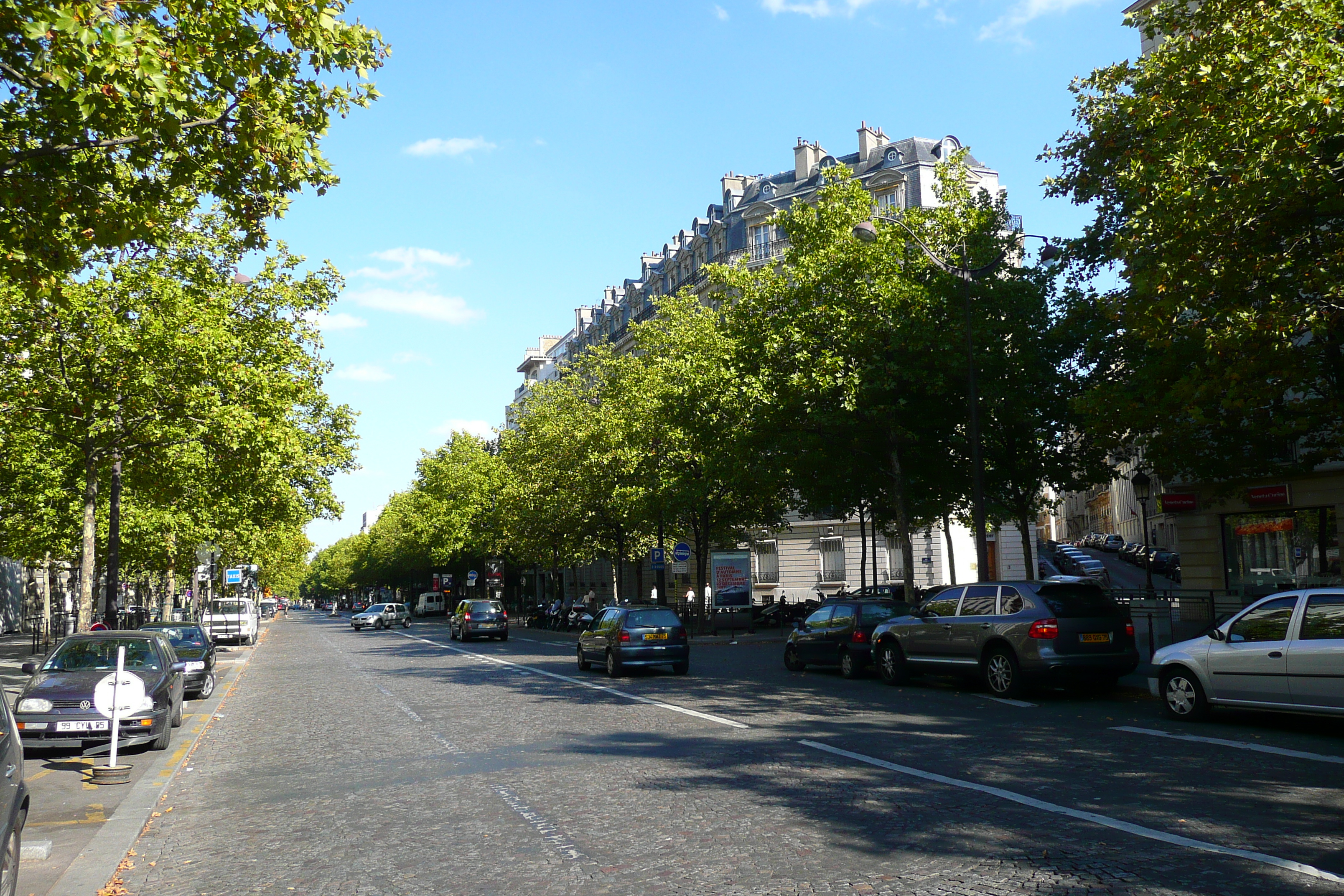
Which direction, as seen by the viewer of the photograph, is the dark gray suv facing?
facing away from the viewer and to the left of the viewer

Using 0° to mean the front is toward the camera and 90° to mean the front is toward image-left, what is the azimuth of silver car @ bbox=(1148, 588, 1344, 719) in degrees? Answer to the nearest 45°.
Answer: approximately 90°

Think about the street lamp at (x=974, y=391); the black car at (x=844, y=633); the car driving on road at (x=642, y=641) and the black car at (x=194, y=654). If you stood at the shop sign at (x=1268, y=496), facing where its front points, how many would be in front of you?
4

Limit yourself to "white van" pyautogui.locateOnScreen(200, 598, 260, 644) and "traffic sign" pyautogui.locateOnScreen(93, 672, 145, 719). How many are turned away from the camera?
1

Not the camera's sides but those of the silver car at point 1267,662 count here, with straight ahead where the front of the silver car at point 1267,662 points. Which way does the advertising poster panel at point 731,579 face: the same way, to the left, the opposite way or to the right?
to the left

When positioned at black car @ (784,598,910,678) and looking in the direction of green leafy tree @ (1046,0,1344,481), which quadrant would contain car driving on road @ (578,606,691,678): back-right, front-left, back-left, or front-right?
back-right

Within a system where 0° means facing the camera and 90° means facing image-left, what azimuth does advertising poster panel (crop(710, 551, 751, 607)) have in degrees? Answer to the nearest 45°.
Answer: approximately 0°

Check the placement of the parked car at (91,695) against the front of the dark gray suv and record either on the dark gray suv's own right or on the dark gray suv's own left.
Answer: on the dark gray suv's own left

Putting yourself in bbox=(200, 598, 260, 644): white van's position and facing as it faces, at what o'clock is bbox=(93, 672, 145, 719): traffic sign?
The traffic sign is roughly at 12 o'clock from the white van.

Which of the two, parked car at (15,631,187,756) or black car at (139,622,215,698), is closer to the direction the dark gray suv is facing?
the black car

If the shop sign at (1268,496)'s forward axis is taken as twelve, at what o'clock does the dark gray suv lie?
The dark gray suv is roughly at 11 o'clock from the shop sign.

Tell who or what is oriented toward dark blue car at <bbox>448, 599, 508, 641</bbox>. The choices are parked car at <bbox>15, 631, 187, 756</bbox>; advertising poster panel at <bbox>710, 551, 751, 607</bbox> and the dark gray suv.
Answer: the dark gray suv
